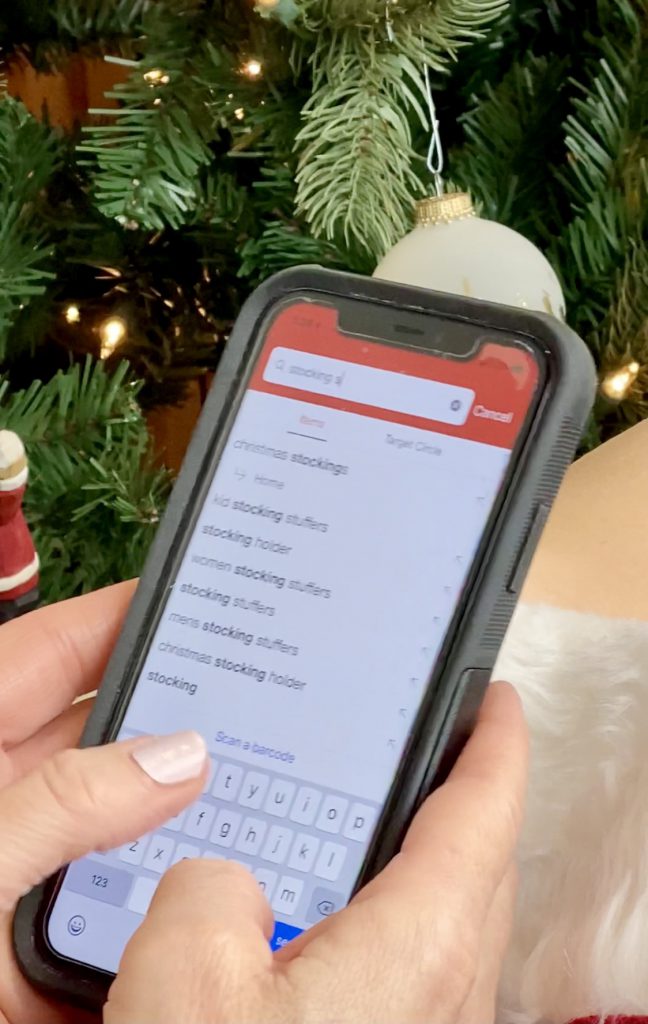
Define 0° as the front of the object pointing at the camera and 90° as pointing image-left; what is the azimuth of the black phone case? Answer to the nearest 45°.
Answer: approximately 0°
